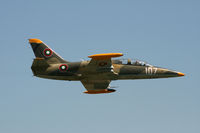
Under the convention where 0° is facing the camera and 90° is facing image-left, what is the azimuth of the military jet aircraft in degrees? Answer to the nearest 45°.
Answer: approximately 270°
